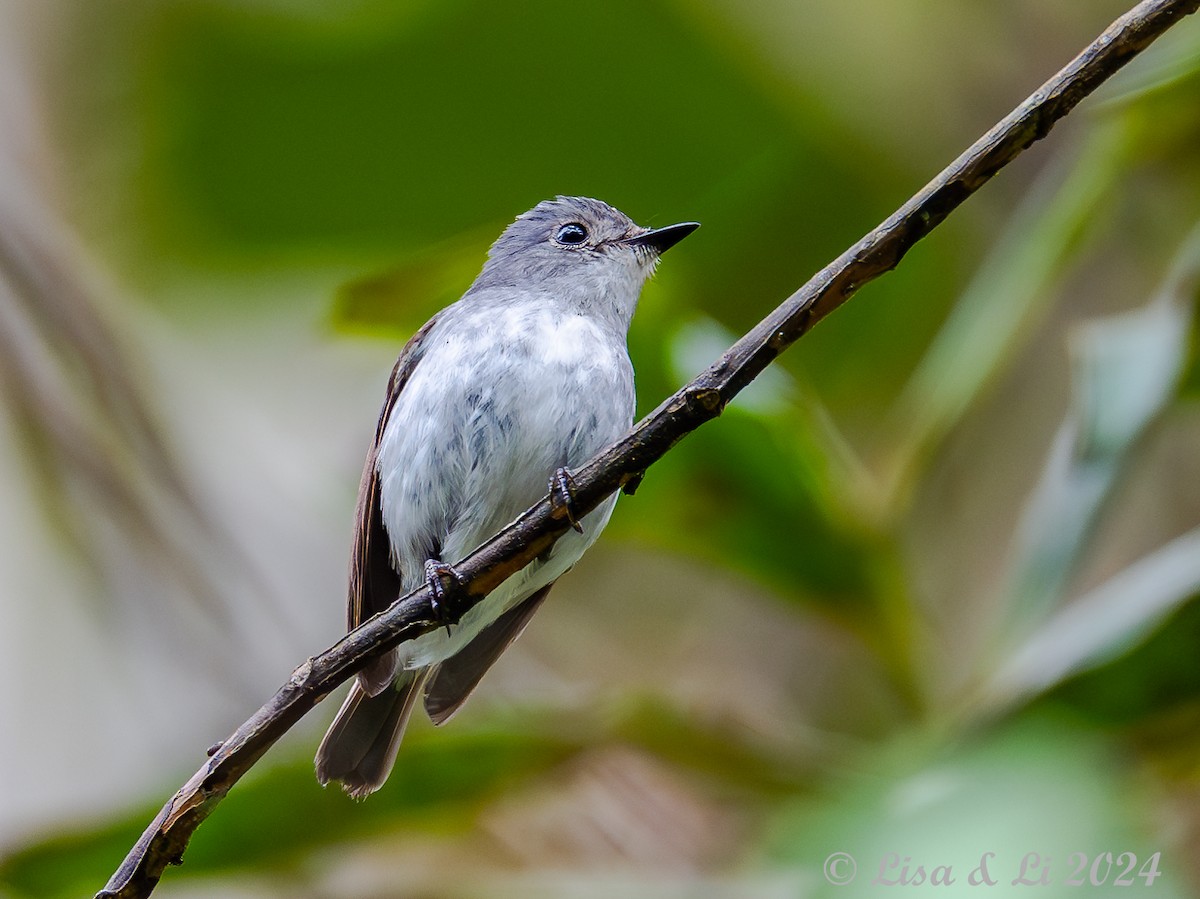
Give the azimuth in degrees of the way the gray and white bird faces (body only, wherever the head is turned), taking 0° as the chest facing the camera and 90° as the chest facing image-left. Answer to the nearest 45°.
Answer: approximately 315°
